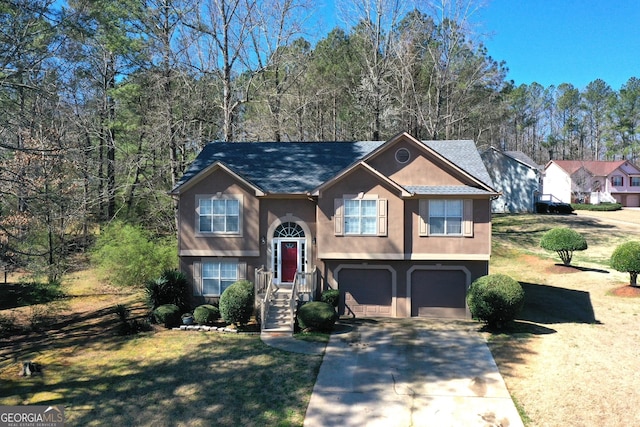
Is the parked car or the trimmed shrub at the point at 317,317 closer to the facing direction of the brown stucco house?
the trimmed shrub

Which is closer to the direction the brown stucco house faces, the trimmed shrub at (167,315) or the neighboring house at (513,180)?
the trimmed shrub

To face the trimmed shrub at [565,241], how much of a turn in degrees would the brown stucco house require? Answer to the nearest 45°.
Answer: approximately 135° to its left

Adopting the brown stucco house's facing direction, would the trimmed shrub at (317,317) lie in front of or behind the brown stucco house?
in front

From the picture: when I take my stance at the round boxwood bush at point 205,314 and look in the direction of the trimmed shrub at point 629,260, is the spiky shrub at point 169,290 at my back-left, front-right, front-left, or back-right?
back-left

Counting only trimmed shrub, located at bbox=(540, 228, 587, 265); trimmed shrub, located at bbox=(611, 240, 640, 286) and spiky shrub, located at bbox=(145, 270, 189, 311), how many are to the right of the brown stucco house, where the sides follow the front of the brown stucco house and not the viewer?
1

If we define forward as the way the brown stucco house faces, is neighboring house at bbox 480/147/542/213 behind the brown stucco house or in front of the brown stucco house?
behind

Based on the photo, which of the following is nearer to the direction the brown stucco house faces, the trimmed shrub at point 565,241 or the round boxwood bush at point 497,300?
the round boxwood bush

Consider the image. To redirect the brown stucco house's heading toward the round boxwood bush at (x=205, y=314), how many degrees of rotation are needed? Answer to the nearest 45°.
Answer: approximately 90° to its right

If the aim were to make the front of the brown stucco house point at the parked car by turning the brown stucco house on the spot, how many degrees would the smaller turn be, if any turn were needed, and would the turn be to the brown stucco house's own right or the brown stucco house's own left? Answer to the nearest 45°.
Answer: approximately 135° to the brown stucco house's own left

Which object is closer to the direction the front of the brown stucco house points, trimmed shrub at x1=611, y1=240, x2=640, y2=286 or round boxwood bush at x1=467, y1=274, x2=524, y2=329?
the round boxwood bush

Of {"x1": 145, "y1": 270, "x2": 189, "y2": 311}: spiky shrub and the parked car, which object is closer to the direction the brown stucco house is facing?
the spiky shrub

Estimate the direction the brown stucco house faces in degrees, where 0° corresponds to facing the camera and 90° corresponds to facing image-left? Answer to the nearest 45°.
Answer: approximately 0°

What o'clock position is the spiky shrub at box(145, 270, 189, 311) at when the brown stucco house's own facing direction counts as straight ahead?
The spiky shrub is roughly at 3 o'clock from the brown stucco house.
